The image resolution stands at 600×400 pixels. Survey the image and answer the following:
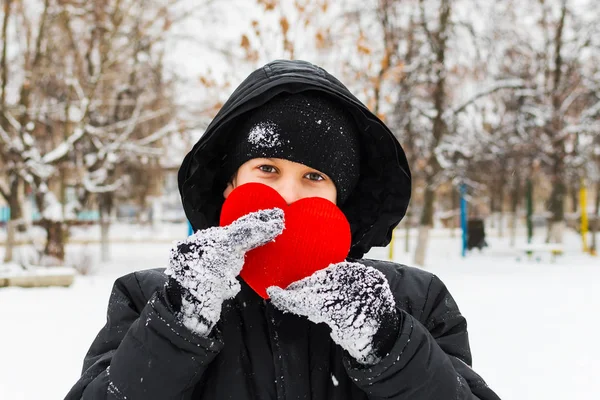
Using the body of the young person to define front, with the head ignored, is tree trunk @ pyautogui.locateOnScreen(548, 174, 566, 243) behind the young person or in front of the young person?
behind

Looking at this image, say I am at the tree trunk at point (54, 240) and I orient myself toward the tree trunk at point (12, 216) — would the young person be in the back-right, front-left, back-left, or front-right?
back-left

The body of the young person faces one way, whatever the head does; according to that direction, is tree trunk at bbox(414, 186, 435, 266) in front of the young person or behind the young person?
behind

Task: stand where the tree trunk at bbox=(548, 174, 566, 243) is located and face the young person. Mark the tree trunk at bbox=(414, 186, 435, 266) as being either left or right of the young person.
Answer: right

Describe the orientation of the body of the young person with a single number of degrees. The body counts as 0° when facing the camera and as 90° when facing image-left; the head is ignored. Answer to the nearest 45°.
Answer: approximately 0°

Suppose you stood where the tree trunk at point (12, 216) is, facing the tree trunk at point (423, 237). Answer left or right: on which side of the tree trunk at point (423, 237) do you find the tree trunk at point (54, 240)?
right

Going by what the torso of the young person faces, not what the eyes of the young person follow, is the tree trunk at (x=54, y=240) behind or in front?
behind

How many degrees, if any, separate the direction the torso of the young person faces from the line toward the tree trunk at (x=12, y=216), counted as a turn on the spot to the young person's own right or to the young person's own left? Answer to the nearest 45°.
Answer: approximately 135° to the young person's own right
